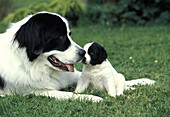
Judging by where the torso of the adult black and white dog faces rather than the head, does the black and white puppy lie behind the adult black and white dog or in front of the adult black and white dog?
in front

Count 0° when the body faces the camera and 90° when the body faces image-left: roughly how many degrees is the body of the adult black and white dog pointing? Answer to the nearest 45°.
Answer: approximately 270°
